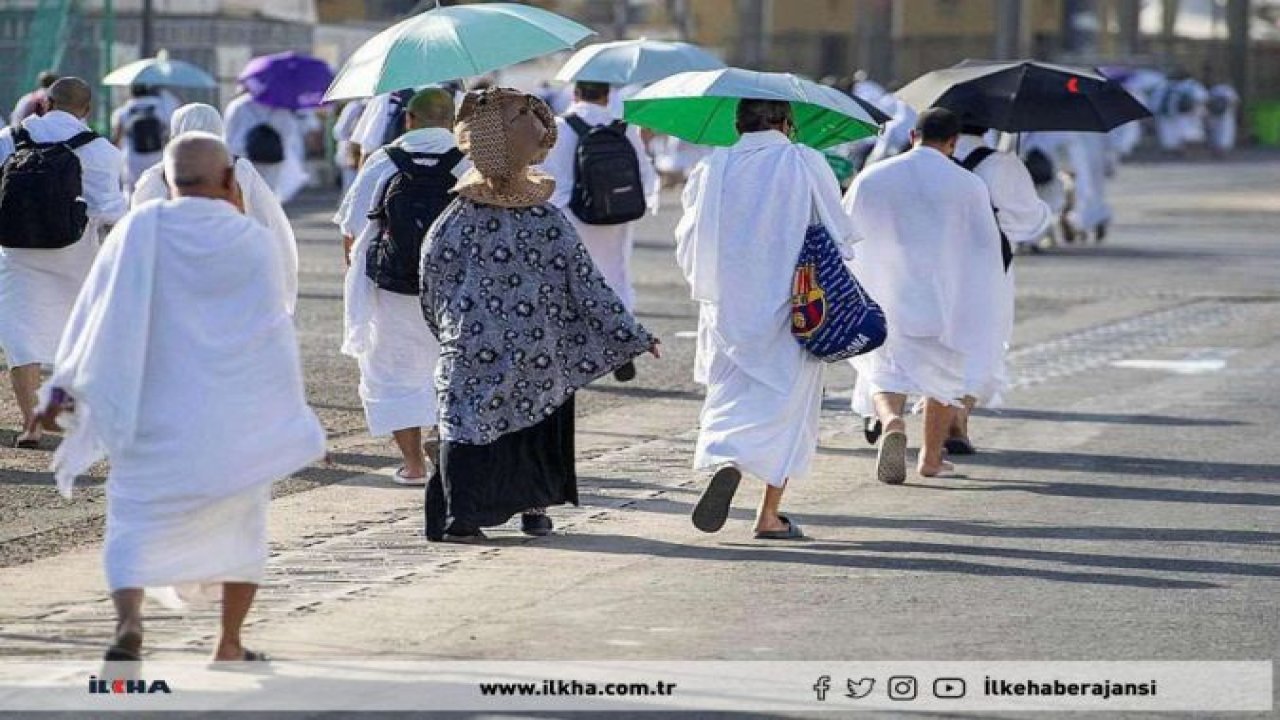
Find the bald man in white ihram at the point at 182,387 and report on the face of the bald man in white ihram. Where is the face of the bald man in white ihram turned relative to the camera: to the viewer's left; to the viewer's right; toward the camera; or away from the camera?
away from the camera

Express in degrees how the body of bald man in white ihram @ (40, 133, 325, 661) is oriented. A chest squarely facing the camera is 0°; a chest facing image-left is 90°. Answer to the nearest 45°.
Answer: approximately 180°

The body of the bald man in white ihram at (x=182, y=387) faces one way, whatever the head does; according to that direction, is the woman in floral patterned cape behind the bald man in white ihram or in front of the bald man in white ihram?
in front
